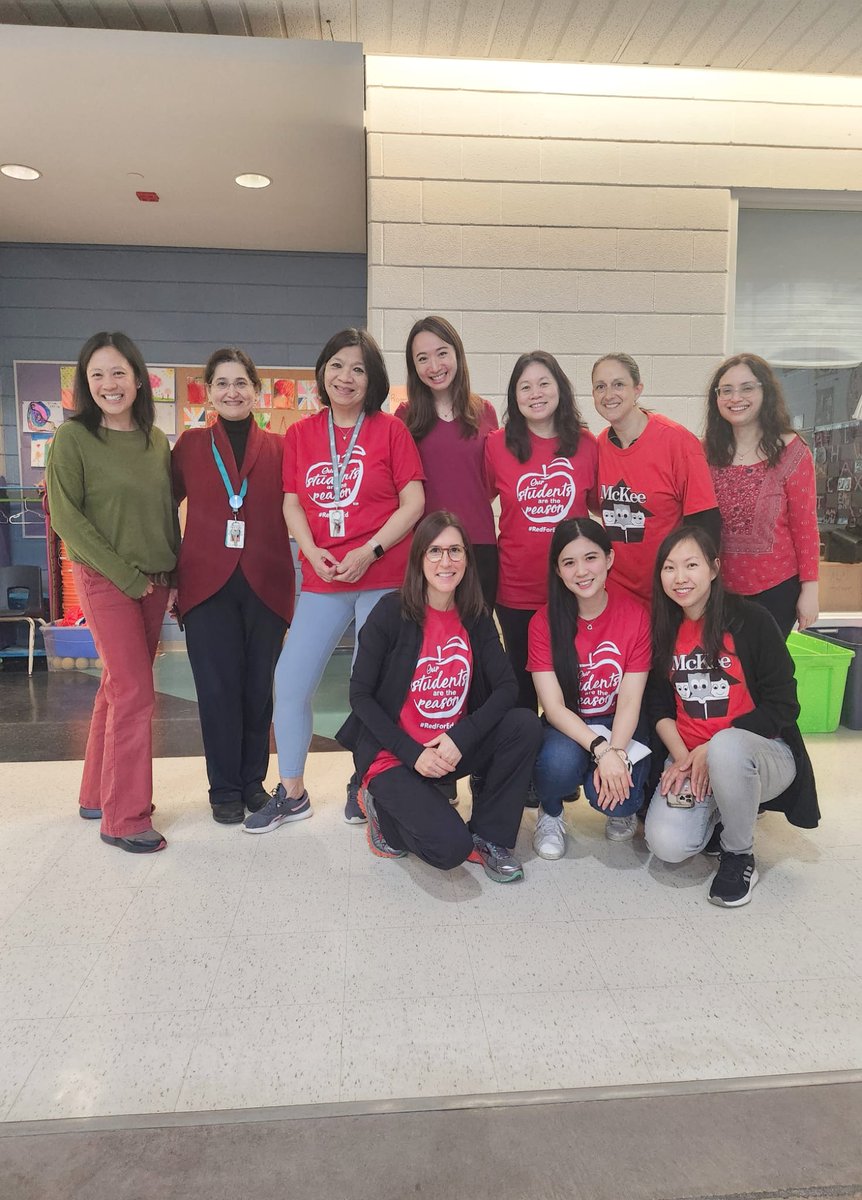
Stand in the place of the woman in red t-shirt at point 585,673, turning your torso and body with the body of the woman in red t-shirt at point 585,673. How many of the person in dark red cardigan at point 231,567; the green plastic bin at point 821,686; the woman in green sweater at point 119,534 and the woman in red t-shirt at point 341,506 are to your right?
3

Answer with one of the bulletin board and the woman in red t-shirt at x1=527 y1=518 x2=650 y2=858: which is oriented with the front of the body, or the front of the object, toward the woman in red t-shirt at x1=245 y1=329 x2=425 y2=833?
the bulletin board

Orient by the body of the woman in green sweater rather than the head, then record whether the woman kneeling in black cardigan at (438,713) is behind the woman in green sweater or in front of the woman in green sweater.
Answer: in front

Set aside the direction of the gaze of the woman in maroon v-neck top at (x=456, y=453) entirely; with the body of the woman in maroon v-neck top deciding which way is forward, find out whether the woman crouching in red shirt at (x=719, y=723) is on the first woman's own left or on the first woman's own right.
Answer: on the first woman's own left

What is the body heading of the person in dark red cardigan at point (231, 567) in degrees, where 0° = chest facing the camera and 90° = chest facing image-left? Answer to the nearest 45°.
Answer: approximately 0°

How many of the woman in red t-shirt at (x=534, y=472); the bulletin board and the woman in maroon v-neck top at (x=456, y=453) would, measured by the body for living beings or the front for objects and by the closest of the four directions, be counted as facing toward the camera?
3

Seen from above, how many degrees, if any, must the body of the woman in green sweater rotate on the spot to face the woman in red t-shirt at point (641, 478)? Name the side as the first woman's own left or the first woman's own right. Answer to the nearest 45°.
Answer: approximately 45° to the first woman's own left

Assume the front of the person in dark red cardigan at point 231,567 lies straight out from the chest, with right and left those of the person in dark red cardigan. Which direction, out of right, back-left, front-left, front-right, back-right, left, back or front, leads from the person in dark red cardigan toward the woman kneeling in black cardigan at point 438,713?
front-left

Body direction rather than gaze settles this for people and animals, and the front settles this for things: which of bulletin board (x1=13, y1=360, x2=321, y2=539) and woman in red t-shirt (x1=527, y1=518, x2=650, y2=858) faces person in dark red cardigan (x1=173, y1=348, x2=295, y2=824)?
the bulletin board

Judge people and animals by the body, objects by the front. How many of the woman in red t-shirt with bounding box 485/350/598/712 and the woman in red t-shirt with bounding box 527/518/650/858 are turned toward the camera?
2

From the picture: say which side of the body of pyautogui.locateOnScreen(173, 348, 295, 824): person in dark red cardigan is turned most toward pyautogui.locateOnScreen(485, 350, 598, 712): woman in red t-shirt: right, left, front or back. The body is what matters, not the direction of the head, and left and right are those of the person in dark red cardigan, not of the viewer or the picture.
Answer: left
